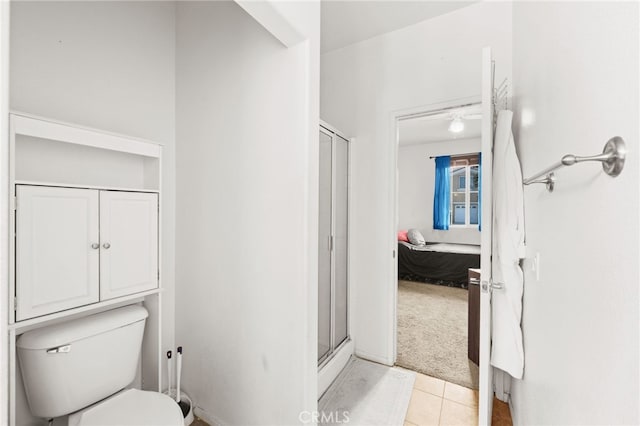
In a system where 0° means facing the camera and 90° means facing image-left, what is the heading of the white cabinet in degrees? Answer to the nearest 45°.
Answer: approximately 315°

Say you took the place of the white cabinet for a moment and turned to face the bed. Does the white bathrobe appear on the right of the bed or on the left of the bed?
right

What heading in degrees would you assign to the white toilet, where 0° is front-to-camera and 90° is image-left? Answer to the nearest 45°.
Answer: approximately 315°

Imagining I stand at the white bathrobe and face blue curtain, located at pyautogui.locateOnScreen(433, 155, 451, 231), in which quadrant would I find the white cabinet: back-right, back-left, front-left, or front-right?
back-left

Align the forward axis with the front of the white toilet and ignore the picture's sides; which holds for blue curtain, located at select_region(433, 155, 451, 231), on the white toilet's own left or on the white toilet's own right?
on the white toilet's own left
